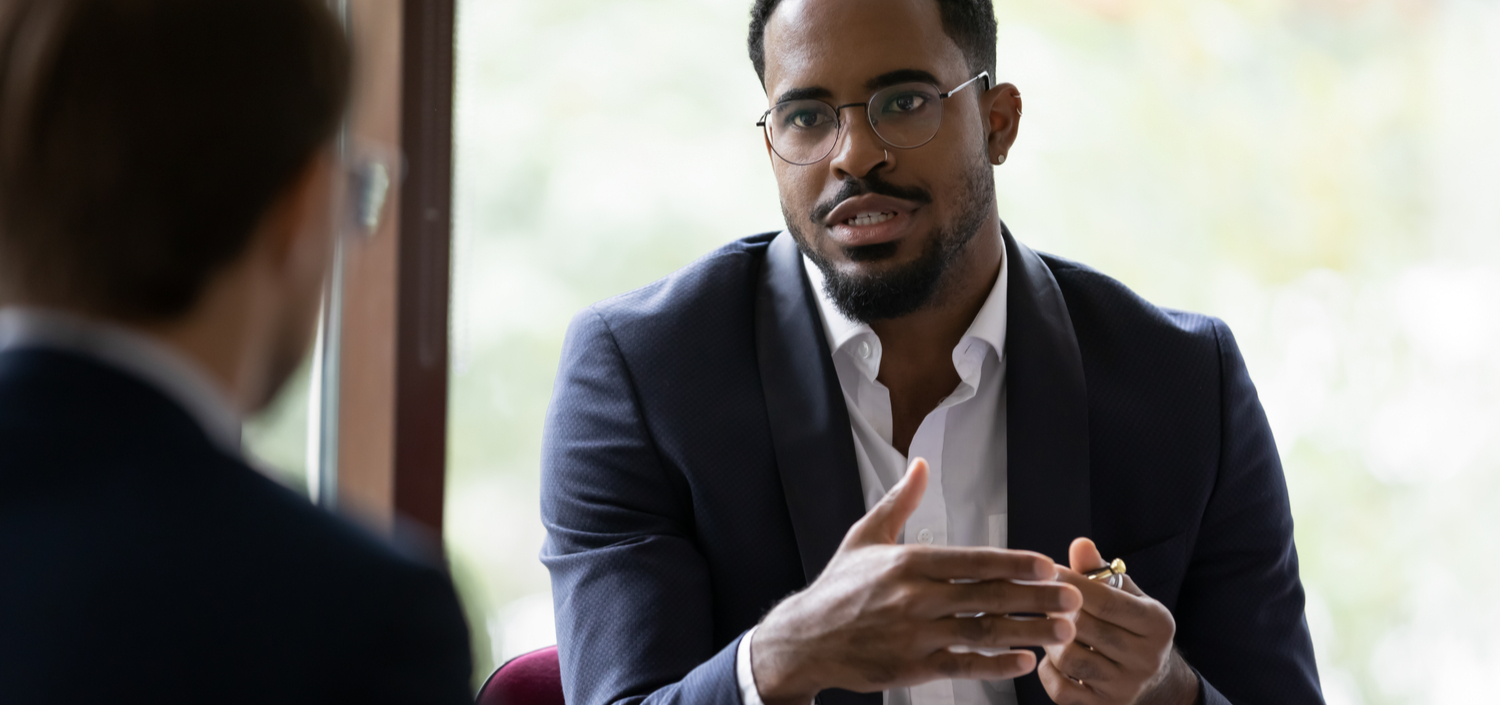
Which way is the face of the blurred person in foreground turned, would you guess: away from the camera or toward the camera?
away from the camera

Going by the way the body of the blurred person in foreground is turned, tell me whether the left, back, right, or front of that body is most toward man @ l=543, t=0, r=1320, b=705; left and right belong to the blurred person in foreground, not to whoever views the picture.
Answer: front

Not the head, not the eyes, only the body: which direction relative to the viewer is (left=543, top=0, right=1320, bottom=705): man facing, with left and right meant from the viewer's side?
facing the viewer

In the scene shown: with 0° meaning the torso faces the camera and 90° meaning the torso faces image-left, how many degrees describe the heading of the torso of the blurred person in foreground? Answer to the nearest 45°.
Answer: approximately 225°

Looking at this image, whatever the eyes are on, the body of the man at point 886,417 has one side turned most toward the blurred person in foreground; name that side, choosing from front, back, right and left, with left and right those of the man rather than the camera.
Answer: front

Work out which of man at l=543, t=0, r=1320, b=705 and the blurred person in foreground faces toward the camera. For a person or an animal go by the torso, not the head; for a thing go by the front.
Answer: the man

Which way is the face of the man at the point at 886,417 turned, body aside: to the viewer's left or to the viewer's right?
to the viewer's left

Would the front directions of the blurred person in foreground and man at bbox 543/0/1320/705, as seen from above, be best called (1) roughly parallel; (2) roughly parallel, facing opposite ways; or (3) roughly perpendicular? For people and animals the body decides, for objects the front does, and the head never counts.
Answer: roughly parallel, facing opposite ways

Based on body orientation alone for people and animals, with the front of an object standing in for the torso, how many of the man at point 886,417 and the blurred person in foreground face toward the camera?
1
